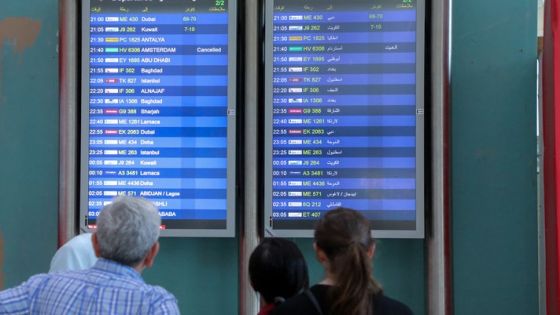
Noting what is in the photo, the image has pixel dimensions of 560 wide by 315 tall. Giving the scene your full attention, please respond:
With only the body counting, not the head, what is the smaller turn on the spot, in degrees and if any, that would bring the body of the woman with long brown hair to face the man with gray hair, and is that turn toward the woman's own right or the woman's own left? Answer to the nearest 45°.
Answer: approximately 90° to the woman's own left

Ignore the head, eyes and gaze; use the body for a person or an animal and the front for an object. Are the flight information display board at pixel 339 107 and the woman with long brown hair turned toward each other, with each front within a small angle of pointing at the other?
yes

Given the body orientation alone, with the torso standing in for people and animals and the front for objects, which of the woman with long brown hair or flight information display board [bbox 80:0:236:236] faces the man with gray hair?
the flight information display board

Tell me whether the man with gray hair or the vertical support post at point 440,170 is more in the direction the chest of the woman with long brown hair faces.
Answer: the vertical support post

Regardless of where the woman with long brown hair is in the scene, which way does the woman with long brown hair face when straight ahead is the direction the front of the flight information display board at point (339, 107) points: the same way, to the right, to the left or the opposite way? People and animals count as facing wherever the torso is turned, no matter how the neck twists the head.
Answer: the opposite way

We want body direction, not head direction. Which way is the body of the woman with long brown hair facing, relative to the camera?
away from the camera

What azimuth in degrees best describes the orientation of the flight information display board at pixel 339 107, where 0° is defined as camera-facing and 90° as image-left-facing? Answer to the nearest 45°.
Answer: approximately 0°

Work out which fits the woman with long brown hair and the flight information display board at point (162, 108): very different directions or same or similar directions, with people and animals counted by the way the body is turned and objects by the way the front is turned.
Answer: very different directions

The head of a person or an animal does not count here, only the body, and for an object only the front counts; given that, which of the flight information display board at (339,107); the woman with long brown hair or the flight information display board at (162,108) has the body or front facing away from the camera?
the woman with long brown hair

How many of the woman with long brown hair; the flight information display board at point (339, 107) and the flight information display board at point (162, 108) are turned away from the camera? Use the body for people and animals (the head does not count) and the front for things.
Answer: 1

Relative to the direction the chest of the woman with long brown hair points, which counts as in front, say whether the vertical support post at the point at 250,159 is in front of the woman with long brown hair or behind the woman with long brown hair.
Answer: in front

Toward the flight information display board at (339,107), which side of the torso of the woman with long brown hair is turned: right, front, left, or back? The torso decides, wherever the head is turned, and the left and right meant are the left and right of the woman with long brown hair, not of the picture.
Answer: front
